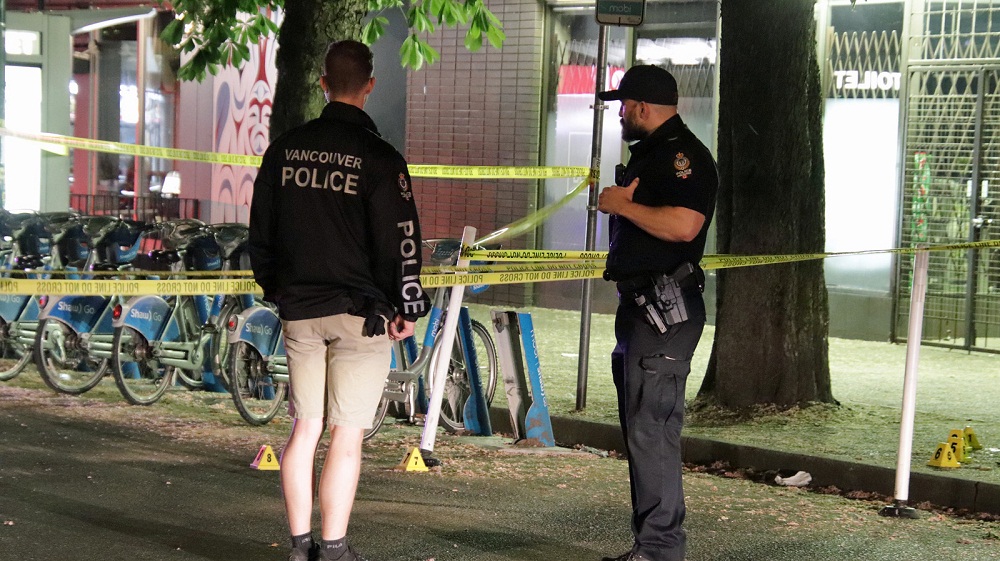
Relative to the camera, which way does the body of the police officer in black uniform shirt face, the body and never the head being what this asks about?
to the viewer's left

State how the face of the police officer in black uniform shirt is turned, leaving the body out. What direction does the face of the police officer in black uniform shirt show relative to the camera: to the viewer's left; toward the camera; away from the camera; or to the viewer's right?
to the viewer's left

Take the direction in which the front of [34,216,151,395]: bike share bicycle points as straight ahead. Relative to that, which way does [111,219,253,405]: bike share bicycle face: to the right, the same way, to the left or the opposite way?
the same way

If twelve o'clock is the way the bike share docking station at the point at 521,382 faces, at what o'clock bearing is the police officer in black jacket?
The police officer in black jacket is roughly at 11 o'clock from the bike share docking station.

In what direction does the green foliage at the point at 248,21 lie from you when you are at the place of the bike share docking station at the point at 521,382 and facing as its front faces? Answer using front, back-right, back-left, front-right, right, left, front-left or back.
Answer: right

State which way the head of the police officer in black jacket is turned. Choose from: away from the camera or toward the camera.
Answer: away from the camera

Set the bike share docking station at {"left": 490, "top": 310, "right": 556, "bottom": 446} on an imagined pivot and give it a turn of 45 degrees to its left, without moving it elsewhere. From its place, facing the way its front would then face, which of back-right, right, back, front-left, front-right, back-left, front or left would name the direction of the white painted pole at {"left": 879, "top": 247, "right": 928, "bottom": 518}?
front-left

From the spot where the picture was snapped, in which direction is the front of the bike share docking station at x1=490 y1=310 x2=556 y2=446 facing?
facing the viewer and to the left of the viewer

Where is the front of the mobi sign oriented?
toward the camera
